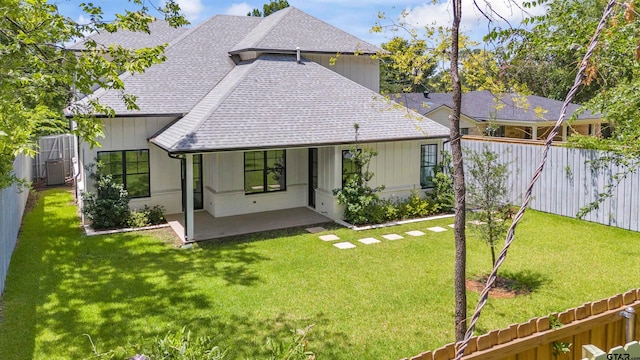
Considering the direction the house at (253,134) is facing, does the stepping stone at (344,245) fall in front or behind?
behind

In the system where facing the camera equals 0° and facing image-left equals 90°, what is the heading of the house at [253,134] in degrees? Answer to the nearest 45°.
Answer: approximately 180°

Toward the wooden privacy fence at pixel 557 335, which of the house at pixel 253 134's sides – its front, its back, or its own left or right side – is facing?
back

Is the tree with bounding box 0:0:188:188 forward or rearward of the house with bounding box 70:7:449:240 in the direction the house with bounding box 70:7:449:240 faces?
rearward

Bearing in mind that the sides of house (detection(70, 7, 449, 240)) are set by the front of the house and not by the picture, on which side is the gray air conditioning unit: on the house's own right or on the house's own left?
on the house's own left

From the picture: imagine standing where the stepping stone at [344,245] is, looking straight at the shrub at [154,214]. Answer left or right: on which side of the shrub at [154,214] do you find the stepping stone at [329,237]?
right

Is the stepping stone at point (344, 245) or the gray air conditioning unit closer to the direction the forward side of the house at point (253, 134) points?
the gray air conditioning unit

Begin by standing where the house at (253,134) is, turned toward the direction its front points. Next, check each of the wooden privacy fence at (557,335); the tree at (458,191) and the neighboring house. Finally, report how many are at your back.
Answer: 2

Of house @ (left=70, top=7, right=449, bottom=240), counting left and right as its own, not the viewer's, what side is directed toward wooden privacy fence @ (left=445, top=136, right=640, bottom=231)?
right

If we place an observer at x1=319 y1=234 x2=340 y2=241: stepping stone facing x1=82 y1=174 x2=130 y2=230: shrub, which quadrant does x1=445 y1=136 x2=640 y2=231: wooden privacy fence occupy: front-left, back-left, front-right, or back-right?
back-right
